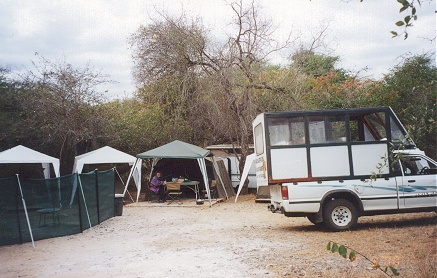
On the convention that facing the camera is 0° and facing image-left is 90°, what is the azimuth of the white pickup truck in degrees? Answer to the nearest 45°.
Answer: approximately 270°

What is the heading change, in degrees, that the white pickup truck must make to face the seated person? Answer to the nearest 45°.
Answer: approximately 135° to its left

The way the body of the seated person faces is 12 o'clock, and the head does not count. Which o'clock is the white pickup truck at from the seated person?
The white pickup truck is roughly at 2 o'clock from the seated person.

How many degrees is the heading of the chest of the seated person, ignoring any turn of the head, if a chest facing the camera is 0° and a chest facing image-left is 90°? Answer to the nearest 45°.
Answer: approximately 270°

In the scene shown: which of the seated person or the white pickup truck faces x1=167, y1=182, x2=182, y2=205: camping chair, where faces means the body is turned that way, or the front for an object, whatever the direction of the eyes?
the seated person

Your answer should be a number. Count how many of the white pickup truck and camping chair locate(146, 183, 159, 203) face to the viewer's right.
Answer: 2

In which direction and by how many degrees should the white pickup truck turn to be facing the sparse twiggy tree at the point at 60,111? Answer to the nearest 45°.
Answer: approximately 135° to its left

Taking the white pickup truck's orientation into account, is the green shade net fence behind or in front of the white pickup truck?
behind

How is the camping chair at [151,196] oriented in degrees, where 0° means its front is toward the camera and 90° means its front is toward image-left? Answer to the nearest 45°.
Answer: approximately 270°

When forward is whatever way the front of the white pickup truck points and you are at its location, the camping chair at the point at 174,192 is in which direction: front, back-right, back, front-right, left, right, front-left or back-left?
back-left

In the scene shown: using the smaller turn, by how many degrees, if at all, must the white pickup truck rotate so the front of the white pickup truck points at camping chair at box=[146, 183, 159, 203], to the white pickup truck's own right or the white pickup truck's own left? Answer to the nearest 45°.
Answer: approximately 135° to the white pickup truck's own left
